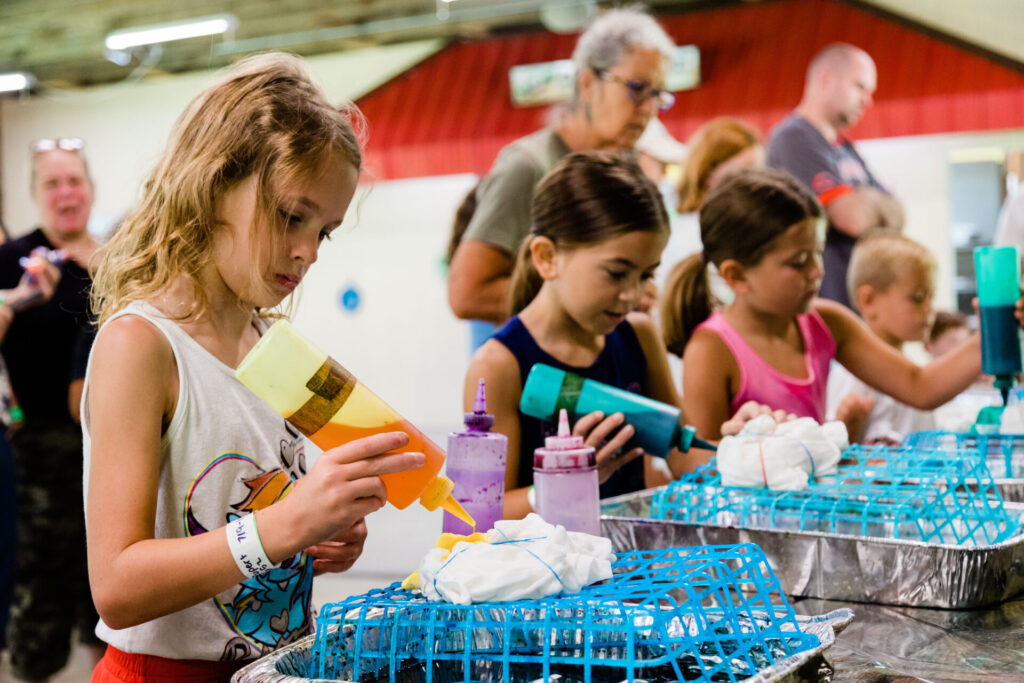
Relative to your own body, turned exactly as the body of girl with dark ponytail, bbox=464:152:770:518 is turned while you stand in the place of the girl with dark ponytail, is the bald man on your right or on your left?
on your left

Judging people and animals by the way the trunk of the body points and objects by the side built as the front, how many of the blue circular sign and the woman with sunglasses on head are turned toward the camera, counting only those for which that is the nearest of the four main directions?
2

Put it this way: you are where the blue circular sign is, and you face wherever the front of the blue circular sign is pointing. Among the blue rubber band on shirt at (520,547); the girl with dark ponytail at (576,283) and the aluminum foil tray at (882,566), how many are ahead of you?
3

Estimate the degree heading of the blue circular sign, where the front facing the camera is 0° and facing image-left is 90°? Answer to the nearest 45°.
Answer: approximately 0°

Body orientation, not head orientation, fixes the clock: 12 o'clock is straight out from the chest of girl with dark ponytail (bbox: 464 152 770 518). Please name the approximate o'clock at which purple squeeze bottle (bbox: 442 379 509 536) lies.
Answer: The purple squeeze bottle is roughly at 2 o'clock from the girl with dark ponytail.
